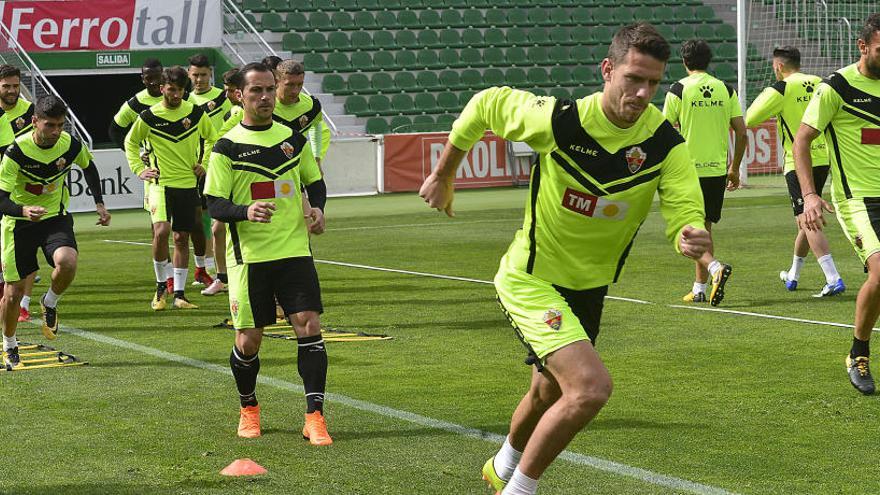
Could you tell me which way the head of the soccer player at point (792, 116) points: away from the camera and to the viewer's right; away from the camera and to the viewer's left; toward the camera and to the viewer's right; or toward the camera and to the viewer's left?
away from the camera and to the viewer's left

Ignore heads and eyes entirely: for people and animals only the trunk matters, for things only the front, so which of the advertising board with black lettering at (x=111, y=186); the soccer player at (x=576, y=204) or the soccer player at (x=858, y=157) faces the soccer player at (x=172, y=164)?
the advertising board with black lettering

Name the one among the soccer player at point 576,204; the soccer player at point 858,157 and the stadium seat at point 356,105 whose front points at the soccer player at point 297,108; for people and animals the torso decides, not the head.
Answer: the stadium seat

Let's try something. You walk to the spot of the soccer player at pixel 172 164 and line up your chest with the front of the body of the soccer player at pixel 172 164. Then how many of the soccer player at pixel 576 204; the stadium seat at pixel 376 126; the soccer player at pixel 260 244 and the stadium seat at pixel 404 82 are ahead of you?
2

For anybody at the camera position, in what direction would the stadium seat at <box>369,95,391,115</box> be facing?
facing the viewer

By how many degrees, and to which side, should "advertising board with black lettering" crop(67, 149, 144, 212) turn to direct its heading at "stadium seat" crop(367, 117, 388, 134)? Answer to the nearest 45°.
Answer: approximately 135° to its left

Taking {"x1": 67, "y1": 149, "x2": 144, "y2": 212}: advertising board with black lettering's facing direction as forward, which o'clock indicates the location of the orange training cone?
The orange training cone is roughly at 12 o'clock from the advertising board with black lettering.

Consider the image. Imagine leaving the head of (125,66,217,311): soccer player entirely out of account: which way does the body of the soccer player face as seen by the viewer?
toward the camera

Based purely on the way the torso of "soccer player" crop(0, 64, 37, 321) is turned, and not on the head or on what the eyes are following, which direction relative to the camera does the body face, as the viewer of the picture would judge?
toward the camera
